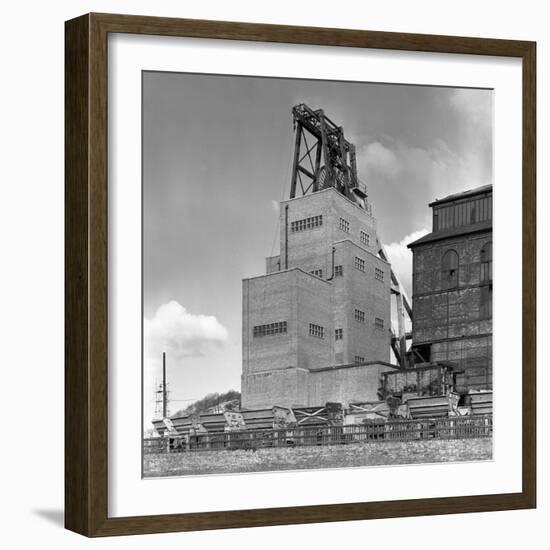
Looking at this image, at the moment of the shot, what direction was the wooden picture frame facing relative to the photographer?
facing the viewer and to the right of the viewer
